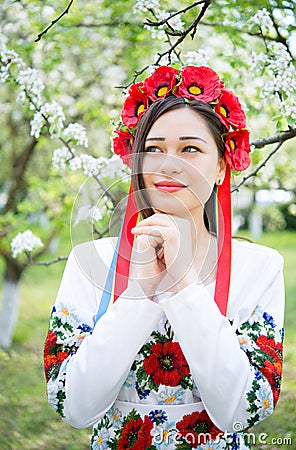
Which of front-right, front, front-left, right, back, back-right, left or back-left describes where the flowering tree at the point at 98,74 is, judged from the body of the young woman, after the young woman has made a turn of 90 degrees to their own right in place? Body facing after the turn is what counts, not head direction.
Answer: right

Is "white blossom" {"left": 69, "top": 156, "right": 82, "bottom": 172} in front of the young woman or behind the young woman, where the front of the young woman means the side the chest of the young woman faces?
behind

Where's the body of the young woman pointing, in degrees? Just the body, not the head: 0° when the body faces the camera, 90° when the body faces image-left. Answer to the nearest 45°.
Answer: approximately 0°
